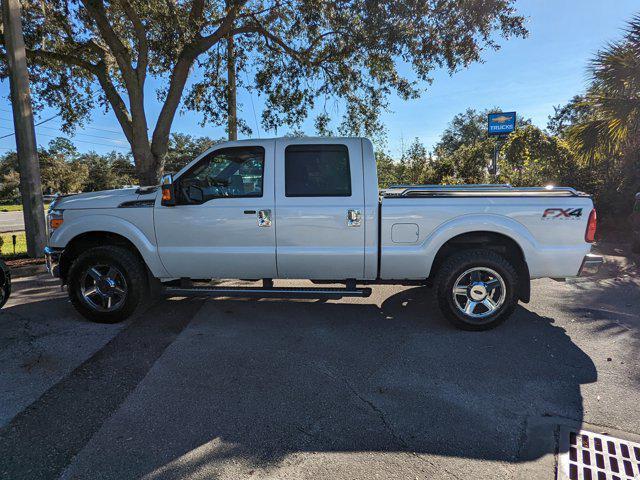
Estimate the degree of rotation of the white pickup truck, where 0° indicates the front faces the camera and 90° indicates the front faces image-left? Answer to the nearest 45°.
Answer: approximately 90°

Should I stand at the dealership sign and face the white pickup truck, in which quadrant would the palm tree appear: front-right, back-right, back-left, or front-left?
front-left

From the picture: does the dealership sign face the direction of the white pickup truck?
yes

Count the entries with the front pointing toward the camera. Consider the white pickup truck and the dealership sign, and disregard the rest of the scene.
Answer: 1

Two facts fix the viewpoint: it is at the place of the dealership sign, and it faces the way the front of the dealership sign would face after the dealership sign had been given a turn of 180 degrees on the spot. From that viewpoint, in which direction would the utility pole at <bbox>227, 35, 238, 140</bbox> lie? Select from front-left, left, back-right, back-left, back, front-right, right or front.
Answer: back-left

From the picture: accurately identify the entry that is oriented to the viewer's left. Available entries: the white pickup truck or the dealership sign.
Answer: the white pickup truck

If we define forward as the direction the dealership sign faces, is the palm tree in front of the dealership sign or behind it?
in front

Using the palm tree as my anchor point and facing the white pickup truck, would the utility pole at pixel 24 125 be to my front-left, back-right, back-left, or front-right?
front-right

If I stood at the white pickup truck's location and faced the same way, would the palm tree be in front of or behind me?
behind

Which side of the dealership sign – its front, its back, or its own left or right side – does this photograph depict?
front

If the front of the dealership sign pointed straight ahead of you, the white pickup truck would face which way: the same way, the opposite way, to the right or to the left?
to the right

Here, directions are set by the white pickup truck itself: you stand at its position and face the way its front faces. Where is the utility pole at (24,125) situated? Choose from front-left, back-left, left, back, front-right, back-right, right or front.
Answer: front-right
